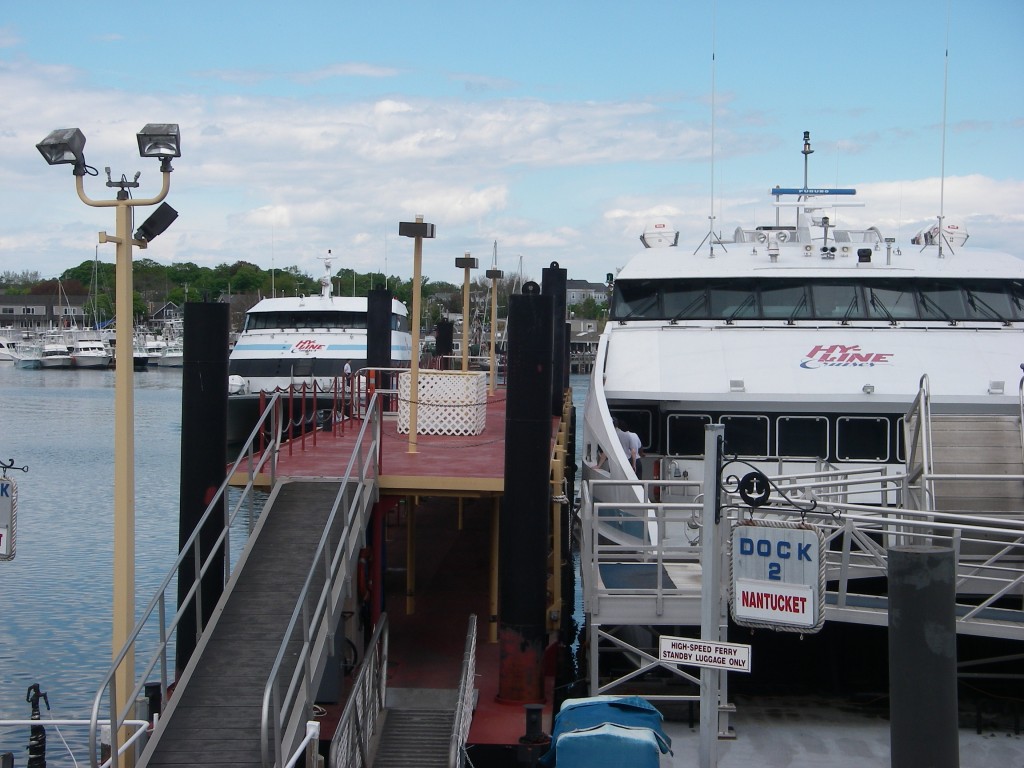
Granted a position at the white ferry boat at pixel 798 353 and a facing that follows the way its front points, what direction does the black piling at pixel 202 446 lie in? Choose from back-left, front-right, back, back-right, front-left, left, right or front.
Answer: front-right

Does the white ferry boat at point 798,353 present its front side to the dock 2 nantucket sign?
yes

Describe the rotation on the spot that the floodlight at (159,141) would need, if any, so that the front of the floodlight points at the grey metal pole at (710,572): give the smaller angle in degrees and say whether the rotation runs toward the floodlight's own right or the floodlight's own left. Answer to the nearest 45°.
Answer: approximately 45° to the floodlight's own left

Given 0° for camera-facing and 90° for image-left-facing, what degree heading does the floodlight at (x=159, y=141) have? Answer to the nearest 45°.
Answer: approximately 0°

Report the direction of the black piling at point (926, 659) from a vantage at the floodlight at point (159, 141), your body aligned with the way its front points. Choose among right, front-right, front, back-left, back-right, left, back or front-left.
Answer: front-left

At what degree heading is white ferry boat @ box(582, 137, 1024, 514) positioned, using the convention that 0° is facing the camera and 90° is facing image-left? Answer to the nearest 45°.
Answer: approximately 0°
